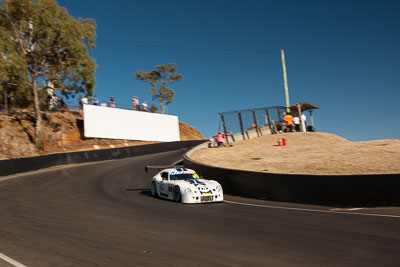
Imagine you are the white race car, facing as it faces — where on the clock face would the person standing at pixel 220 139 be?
The person standing is roughly at 8 o'clock from the white race car.

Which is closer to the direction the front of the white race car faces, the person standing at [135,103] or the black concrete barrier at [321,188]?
the black concrete barrier

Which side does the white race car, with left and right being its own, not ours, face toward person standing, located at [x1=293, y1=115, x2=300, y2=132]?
left

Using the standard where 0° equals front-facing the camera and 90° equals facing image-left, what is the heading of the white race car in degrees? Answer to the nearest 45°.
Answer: approximately 315°

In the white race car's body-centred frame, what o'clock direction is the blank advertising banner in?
The blank advertising banner is roughly at 7 o'clock from the white race car.

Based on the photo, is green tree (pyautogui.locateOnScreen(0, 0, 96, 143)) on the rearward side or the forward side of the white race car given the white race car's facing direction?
on the rearward side

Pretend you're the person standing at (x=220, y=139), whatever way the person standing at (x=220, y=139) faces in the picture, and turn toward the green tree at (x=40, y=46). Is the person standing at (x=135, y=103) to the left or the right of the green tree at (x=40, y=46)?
right

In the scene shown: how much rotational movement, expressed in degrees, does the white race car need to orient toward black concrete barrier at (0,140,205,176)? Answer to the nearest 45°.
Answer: approximately 180°

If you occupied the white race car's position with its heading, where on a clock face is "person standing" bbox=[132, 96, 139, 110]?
The person standing is roughly at 7 o'clock from the white race car.
